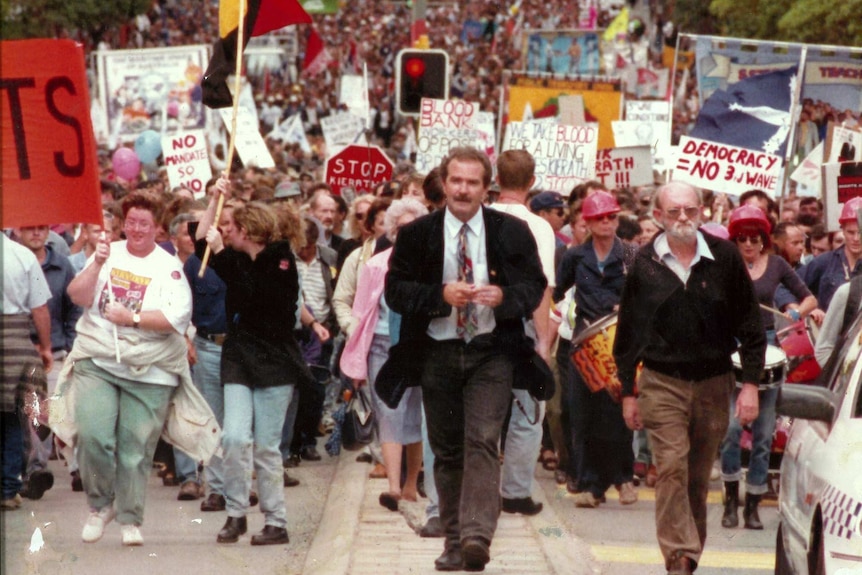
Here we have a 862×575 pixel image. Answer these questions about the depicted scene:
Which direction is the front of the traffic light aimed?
toward the camera

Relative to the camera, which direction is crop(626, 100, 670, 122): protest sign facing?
toward the camera

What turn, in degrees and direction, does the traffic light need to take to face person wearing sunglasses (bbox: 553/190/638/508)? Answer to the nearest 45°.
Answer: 0° — it already faces them

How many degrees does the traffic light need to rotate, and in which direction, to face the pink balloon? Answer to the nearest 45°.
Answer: approximately 135° to its right

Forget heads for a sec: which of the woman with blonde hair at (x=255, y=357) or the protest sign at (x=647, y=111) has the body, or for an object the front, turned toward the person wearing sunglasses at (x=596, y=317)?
the protest sign

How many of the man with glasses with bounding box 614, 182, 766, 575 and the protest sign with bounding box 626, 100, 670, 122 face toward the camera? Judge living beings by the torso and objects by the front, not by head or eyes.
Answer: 2

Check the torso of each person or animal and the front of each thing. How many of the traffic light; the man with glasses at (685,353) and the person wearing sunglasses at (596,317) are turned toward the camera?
3

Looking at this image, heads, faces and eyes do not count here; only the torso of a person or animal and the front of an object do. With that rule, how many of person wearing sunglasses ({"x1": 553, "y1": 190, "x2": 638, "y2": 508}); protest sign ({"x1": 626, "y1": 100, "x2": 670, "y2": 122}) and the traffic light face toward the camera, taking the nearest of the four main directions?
3

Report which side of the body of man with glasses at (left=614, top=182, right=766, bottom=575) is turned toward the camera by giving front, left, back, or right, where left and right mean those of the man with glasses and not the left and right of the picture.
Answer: front

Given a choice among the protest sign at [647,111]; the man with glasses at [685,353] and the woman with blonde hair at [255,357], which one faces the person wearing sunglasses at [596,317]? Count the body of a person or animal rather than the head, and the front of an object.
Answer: the protest sign

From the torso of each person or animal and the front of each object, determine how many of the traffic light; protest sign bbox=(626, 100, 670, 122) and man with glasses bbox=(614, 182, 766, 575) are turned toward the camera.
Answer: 3
